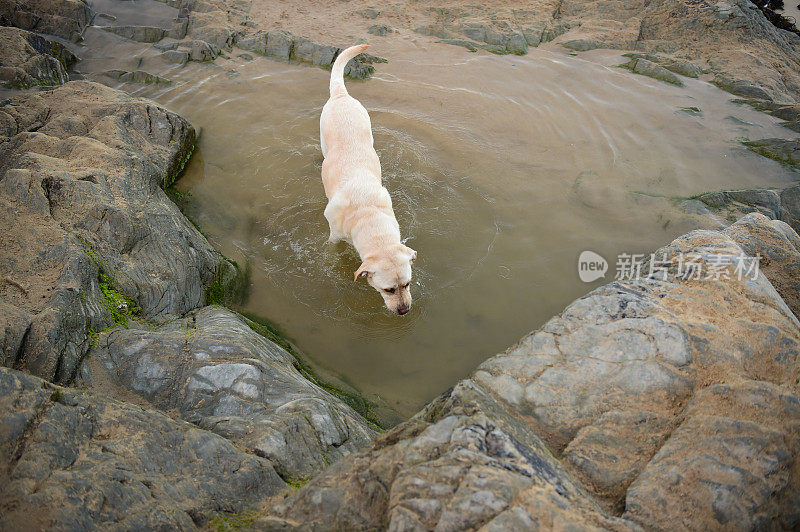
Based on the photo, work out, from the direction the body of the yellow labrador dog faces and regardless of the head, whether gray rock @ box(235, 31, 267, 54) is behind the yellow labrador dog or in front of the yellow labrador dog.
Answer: behind

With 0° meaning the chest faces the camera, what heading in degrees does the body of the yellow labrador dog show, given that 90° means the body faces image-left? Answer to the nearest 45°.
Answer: approximately 0°

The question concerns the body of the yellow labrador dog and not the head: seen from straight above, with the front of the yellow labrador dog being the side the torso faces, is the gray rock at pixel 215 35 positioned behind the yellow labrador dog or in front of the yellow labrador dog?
behind

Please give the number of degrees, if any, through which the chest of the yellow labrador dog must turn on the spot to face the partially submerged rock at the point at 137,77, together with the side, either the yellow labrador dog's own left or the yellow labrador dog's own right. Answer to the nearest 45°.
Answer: approximately 135° to the yellow labrador dog's own right

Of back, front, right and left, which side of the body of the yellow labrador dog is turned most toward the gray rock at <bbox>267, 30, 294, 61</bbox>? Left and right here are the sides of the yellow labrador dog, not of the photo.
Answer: back

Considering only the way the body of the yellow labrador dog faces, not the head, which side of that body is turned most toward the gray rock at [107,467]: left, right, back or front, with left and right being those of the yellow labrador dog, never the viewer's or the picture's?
front

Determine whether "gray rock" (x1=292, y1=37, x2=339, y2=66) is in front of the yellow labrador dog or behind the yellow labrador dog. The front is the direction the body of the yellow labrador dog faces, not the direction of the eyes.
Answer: behind

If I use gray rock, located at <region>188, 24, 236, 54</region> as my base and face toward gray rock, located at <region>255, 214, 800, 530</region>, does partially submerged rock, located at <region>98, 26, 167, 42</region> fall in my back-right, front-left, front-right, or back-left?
back-right

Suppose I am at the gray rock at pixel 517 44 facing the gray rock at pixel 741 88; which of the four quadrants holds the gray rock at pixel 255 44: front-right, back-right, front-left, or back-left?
back-right
